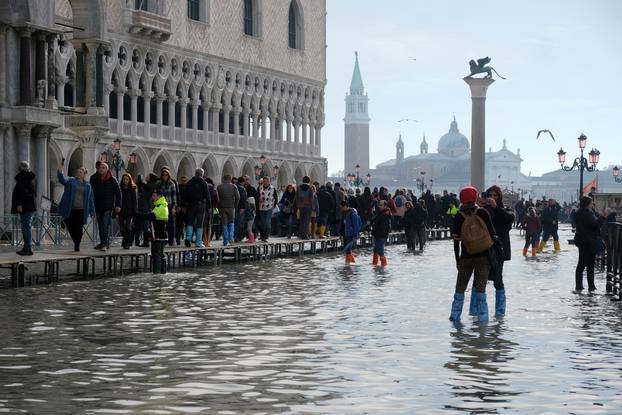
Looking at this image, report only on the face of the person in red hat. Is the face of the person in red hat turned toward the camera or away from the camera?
away from the camera

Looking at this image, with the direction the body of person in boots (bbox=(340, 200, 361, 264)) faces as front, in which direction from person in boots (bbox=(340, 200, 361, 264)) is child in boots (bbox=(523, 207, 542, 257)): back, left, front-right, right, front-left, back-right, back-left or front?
back-right

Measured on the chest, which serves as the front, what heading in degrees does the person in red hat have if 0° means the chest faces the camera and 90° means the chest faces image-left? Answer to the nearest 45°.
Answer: approximately 180°

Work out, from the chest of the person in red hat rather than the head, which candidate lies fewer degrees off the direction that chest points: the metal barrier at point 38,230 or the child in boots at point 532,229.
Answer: the child in boots

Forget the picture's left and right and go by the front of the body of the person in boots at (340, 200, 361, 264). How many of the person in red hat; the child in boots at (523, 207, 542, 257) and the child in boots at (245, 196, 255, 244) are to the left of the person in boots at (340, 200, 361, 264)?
1

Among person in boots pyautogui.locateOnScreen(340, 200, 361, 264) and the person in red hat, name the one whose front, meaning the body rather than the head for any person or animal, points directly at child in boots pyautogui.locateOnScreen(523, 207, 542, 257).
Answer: the person in red hat

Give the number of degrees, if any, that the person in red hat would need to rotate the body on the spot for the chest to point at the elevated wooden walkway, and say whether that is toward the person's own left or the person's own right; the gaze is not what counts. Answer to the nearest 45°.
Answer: approximately 45° to the person's own left

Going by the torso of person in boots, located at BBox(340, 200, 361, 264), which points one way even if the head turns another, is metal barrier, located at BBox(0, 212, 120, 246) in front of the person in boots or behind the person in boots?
in front

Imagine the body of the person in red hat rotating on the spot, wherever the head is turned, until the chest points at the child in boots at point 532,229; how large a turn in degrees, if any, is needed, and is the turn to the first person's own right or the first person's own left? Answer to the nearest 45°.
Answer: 0° — they already face them
